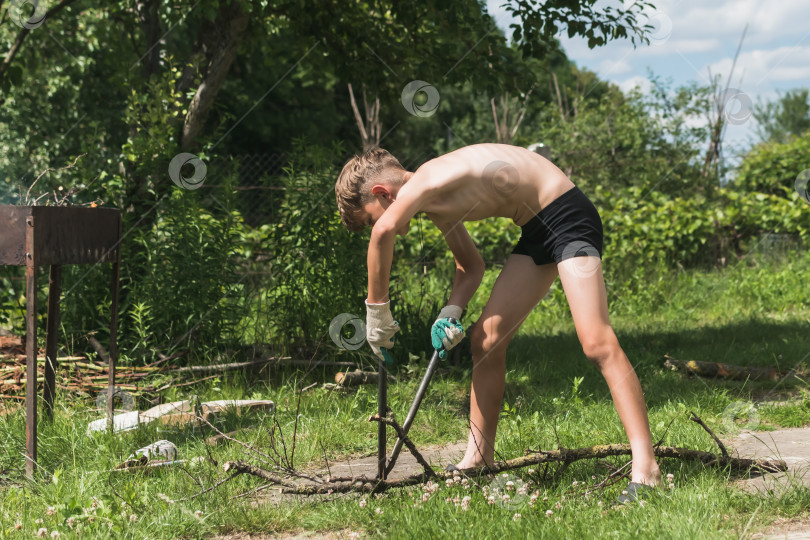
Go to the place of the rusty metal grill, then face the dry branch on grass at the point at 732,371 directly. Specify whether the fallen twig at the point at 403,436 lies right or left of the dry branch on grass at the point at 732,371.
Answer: right

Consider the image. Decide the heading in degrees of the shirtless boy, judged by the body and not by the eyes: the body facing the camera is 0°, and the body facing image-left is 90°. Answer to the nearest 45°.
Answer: approximately 90°

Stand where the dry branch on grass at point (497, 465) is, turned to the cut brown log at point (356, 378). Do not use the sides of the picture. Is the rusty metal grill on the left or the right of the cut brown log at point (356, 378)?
left

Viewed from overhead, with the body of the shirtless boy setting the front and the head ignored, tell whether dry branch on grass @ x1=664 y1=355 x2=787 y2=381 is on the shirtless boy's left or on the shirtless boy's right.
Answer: on the shirtless boy's right

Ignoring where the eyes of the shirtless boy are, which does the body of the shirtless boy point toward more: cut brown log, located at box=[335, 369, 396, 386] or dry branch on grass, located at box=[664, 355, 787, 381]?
the cut brown log

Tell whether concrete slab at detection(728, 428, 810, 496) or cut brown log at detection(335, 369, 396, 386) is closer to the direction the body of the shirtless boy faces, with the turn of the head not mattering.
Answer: the cut brown log

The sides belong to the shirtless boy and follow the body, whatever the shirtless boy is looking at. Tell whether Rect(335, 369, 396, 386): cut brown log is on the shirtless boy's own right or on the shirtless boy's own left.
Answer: on the shirtless boy's own right
